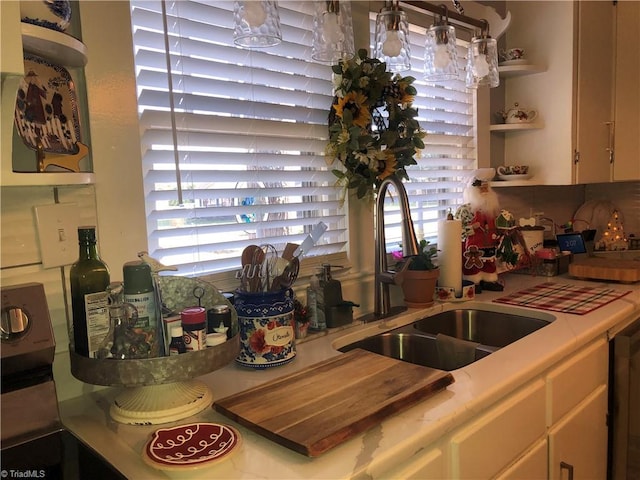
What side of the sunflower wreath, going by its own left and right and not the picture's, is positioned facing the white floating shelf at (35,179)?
right

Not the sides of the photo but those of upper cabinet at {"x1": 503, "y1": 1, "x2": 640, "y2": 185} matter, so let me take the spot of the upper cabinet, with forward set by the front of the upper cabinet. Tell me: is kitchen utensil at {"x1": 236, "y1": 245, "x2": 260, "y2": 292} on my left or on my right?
on my right

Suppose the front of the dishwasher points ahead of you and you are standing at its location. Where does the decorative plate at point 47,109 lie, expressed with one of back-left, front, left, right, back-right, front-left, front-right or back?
right

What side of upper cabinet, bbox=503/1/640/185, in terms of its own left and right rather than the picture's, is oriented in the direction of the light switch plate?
right

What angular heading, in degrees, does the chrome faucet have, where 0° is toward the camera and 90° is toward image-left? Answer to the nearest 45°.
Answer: approximately 315°
